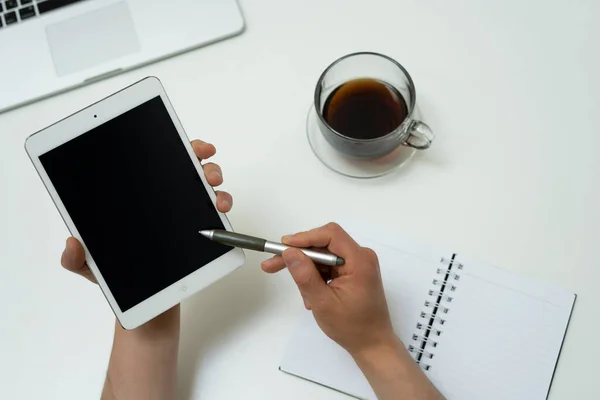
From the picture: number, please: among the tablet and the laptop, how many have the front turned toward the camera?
2

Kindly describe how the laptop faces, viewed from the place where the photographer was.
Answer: facing the viewer

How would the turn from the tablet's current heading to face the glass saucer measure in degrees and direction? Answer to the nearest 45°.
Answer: approximately 90° to its left

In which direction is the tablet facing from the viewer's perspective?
toward the camera

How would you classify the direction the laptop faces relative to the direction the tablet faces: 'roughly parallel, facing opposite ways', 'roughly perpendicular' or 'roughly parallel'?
roughly parallel

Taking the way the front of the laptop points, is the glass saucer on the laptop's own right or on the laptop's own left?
on the laptop's own left

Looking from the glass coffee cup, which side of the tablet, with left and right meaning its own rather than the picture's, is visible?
left

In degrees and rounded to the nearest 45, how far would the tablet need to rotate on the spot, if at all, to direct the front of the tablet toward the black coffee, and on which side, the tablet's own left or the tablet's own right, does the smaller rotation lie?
approximately 90° to the tablet's own left
